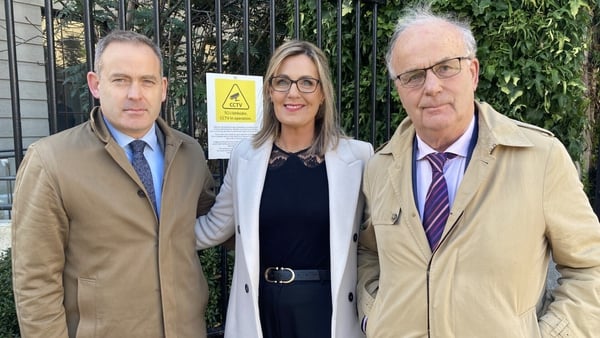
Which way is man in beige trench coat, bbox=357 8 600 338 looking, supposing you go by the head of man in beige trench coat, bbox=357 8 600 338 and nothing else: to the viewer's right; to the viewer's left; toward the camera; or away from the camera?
toward the camera

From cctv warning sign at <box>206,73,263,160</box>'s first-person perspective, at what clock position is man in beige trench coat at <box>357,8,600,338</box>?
The man in beige trench coat is roughly at 11 o'clock from the cctv warning sign.

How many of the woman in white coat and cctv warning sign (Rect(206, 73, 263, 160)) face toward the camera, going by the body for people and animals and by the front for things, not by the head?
2

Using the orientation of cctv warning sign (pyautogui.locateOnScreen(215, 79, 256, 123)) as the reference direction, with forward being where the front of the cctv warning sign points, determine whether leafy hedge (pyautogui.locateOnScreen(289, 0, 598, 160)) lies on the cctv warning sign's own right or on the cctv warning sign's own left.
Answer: on the cctv warning sign's own left

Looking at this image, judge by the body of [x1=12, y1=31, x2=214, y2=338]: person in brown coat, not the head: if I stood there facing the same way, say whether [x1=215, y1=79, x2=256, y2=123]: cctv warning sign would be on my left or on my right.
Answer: on my left

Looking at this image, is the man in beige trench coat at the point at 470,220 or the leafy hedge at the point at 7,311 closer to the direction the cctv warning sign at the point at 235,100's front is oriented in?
the man in beige trench coat

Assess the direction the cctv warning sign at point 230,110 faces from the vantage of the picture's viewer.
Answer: facing the viewer

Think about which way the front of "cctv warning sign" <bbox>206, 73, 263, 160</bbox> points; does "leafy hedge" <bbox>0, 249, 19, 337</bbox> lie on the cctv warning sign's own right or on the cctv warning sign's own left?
on the cctv warning sign's own right

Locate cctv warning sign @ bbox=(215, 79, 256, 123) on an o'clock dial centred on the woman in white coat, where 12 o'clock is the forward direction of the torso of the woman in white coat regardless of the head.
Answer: The cctv warning sign is roughly at 5 o'clock from the woman in white coat.

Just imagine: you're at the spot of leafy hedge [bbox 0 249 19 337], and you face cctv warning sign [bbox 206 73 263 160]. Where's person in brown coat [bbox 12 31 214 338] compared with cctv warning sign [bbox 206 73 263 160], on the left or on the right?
right

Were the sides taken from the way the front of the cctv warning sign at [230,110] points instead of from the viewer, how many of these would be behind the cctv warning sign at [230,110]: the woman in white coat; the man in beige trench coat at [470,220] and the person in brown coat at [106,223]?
0

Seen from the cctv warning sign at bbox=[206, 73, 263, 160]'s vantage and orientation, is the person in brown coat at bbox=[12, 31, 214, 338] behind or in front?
in front

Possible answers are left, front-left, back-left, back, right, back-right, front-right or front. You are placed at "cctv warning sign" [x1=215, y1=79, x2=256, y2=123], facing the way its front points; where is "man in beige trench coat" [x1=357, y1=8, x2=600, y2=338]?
front-left

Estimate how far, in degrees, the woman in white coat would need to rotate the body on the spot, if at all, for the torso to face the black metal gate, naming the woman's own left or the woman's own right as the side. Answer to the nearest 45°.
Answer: approximately 180°

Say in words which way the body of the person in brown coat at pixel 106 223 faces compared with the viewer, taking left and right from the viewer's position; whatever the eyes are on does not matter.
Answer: facing the viewer and to the right of the viewer

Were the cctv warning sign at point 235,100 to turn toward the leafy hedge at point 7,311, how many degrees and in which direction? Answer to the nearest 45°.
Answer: approximately 90° to its right
